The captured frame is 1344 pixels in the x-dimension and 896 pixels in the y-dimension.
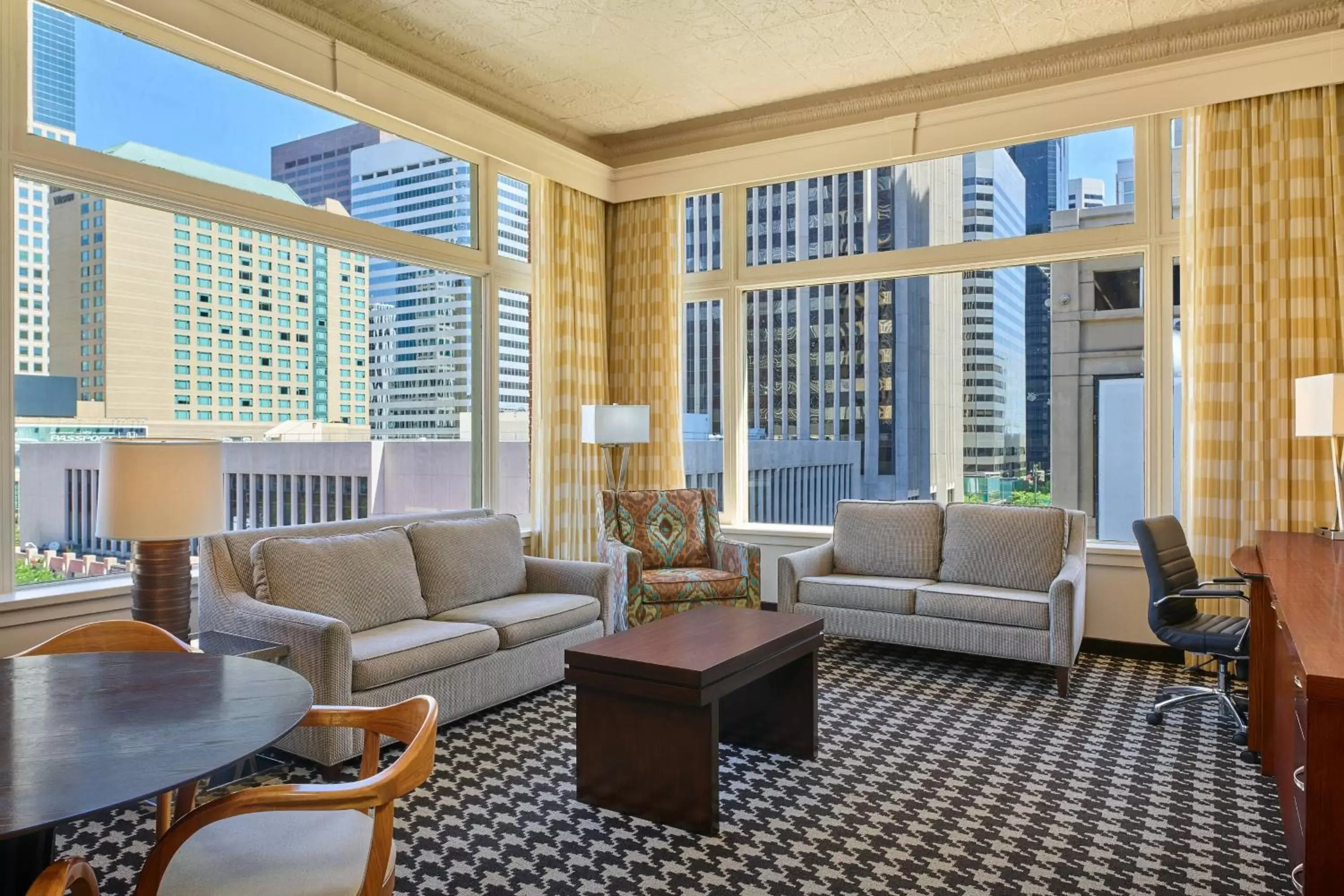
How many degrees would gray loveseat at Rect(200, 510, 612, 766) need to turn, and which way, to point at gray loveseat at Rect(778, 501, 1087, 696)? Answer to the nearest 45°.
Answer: approximately 45° to its left

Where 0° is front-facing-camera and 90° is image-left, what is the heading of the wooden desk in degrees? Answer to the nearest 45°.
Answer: approximately 90°

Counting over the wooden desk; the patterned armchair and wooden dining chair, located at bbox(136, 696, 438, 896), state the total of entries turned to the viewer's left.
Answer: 2

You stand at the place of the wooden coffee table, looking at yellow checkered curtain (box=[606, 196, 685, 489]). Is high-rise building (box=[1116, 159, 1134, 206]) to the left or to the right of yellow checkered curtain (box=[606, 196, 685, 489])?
right

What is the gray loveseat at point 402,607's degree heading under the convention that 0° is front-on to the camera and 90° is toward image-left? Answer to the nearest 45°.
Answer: approximately 315°

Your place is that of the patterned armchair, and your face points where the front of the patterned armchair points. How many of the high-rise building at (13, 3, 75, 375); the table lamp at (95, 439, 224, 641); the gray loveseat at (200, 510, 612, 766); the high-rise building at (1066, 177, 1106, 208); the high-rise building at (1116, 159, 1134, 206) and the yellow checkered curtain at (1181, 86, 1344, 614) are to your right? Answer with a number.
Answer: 3

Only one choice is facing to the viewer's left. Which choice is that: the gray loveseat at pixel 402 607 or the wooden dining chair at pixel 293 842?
the wooden dining chair

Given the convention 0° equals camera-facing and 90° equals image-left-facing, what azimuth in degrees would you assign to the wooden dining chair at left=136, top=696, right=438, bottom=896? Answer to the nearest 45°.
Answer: approximately 90°

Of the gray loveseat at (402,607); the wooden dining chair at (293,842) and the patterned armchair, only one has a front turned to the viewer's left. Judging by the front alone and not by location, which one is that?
the wooden dining chair

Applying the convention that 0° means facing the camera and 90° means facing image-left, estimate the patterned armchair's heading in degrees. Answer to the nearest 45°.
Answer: approximately 315°

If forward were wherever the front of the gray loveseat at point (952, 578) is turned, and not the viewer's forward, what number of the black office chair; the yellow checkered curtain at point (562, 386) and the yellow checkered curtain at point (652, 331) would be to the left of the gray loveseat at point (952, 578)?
1

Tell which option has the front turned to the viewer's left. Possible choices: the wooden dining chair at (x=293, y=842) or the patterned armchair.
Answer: the wooden dining chair

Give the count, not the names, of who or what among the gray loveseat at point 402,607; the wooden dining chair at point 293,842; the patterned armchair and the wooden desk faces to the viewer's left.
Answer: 2
